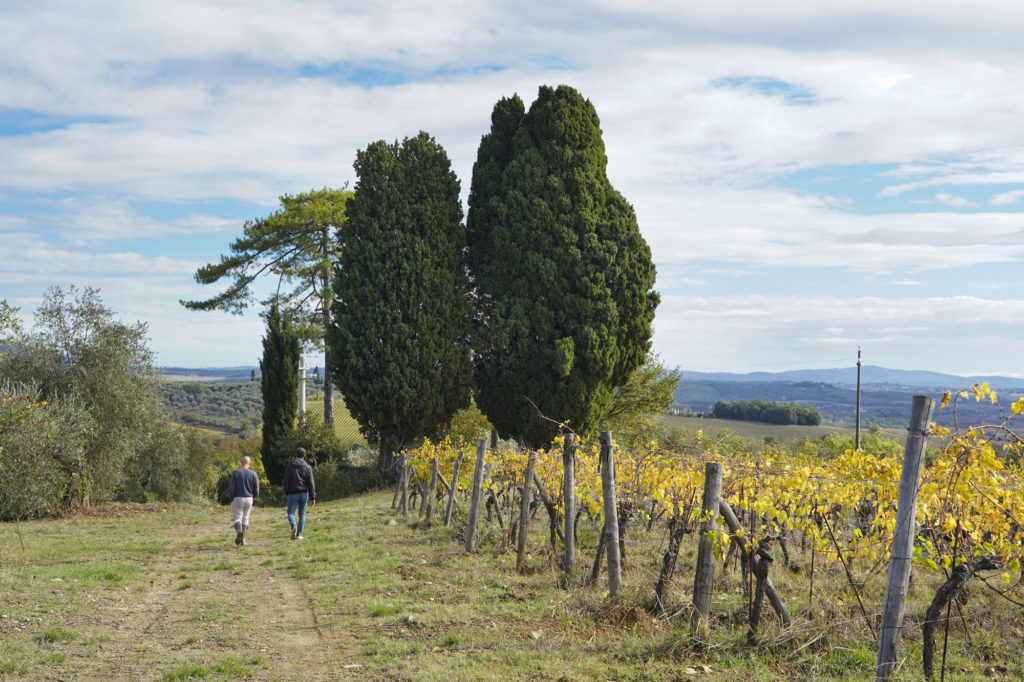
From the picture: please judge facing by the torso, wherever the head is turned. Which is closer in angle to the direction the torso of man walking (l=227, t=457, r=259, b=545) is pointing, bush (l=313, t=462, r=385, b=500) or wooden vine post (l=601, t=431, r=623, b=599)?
the bush

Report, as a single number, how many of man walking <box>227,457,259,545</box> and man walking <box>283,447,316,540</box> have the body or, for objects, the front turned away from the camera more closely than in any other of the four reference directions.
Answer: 2

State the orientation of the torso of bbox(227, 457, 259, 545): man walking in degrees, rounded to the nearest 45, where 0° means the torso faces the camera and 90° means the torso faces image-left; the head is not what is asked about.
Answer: approximately 180°

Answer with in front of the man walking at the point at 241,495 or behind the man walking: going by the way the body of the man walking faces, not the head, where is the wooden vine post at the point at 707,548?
behind

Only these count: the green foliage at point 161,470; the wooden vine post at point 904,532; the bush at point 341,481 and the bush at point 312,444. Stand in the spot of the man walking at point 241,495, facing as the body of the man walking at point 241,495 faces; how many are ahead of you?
3

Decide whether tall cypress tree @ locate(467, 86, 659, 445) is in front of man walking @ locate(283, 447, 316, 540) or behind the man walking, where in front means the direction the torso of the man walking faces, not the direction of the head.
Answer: in front

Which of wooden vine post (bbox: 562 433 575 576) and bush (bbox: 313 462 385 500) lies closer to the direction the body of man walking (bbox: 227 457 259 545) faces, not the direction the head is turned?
the bush

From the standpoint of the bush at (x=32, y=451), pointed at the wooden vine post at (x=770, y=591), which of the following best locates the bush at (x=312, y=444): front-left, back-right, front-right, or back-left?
back-left

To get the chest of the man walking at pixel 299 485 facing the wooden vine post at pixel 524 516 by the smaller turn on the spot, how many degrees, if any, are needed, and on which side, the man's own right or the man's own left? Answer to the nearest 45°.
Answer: approximately 135° to the man's own right

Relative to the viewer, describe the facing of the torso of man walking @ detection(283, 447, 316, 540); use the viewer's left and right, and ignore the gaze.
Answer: facing away from the viewer

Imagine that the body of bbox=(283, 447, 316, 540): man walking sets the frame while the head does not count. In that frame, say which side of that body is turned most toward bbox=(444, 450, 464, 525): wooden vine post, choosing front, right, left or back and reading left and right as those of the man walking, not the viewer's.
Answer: right

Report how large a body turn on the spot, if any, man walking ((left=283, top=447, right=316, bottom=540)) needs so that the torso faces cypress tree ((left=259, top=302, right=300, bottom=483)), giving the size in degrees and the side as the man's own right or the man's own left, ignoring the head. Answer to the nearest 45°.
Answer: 0° — they already face it
